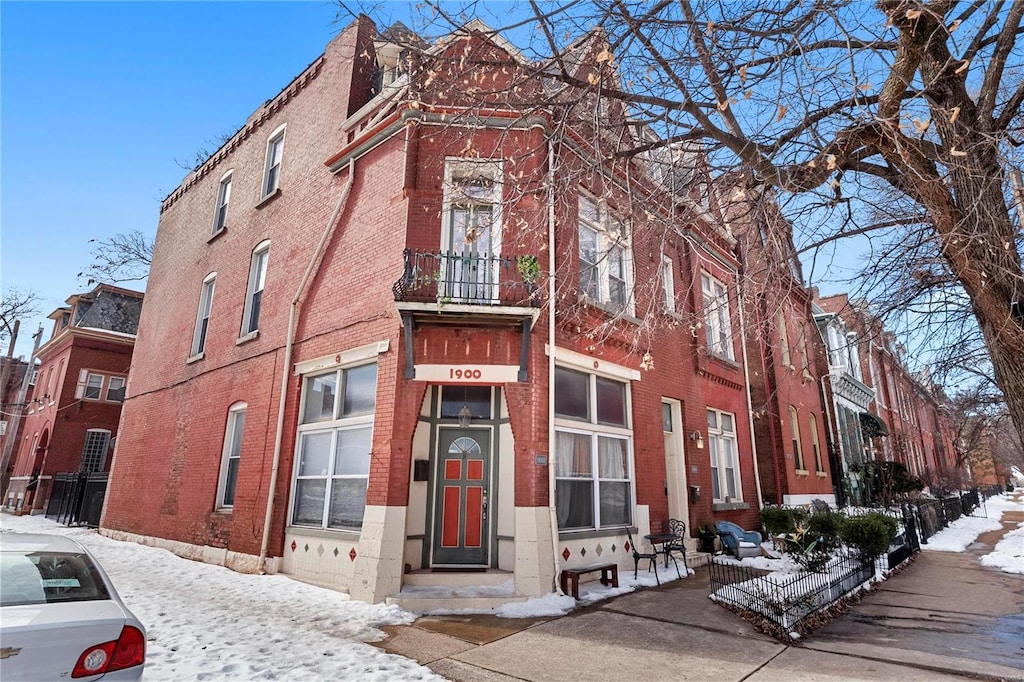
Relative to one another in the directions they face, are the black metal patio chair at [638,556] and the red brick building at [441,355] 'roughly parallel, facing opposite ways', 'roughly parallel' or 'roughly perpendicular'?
roughly perpendicular

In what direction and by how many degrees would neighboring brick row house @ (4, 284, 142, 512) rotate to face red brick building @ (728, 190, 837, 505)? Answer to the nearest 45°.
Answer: approximately 90° to its left

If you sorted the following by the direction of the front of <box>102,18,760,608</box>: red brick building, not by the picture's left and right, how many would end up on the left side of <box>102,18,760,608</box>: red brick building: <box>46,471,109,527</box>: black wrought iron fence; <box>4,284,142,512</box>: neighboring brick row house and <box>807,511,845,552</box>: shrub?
1

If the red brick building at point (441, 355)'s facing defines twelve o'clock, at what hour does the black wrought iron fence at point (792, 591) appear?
The black wrought iron fence is roughly at 10 o'clock from the red brick building.

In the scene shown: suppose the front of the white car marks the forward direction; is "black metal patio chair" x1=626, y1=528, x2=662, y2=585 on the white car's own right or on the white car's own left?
on the white car's own right

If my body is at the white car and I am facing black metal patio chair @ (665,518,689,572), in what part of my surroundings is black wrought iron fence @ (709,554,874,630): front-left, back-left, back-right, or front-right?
front-right

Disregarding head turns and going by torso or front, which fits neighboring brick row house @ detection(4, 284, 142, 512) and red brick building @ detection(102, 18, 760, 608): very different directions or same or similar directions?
same or similar directions

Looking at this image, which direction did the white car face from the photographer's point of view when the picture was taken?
facing away from the viewer

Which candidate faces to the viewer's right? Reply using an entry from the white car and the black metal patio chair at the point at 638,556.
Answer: the black metal patio chair

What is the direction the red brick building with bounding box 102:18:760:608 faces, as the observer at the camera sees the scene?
facing the viewer

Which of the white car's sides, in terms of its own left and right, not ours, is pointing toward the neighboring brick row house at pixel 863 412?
right

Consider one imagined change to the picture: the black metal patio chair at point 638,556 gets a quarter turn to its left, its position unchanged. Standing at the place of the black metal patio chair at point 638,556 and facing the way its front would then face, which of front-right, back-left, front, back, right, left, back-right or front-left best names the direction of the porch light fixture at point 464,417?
back-left

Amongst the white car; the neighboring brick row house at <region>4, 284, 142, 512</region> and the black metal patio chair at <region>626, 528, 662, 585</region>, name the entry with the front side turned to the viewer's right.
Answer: the black metal patio chair

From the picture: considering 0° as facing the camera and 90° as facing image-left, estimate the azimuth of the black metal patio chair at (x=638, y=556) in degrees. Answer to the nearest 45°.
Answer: approximately 270°

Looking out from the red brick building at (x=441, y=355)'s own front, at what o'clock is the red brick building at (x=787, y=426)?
the red brick building at (x=787, y=426) is roughly at 8 o'clock from the red brick building at (x=441, y=355).

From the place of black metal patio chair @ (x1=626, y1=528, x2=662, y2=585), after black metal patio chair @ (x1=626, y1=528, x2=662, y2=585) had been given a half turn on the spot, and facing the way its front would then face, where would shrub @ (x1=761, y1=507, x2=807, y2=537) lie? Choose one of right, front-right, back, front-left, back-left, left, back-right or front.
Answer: back-right
